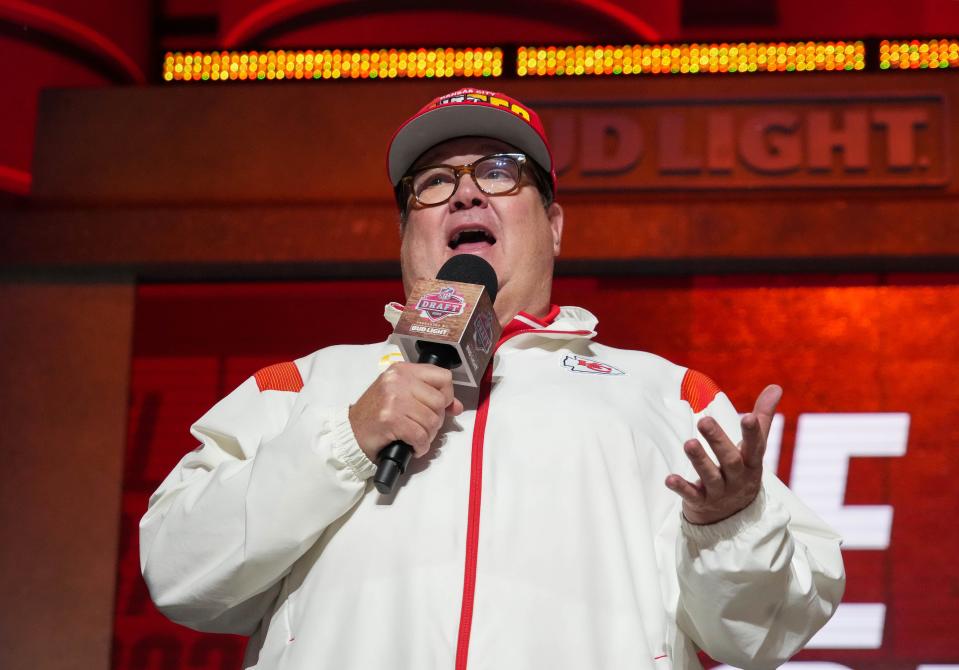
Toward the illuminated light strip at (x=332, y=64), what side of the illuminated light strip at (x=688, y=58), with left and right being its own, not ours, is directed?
right

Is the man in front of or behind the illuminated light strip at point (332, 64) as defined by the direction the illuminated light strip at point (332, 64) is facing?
in front

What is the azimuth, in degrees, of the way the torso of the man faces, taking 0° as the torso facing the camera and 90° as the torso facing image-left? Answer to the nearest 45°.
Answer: approximately 0°

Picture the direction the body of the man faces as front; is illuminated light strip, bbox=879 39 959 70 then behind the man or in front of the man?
behind

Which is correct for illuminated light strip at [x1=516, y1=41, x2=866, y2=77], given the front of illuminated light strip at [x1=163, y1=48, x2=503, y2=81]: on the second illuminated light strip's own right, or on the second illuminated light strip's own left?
on the second illuminated light strip's own left

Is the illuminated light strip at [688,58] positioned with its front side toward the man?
yes

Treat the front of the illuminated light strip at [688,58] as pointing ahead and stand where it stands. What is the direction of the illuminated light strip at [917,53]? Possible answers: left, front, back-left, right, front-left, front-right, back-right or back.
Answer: left
